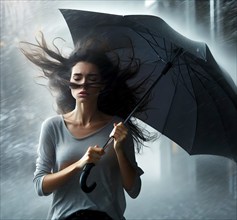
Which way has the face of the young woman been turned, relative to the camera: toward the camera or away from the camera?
toward the camera

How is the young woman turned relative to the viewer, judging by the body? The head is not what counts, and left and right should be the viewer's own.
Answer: facing the viewer
